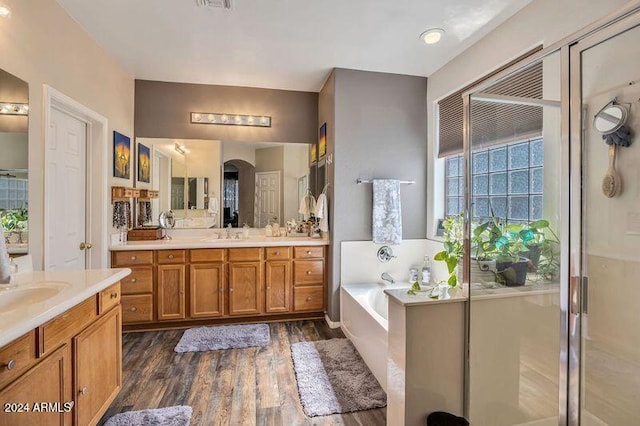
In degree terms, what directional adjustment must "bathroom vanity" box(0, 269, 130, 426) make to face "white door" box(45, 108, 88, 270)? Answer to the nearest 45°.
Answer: approximately 135° to its left

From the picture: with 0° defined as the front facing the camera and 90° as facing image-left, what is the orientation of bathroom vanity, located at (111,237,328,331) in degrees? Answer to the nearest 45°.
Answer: approximately 0°

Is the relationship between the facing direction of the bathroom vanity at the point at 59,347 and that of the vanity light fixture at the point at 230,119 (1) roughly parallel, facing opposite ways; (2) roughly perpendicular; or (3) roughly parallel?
roughly perpendicular

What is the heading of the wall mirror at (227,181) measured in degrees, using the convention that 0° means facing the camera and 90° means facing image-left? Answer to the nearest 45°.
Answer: approximately 0°

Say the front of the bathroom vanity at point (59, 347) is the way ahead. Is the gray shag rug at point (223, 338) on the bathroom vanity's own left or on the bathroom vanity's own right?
on the bathroom vanity's own left

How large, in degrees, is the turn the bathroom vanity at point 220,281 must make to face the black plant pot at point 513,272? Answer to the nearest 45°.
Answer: approximately 45° to its left

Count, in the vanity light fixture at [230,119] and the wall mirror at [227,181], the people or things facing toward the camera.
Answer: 2

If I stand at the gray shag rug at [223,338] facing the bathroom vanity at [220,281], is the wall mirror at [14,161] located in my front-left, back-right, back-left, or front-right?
back-left
